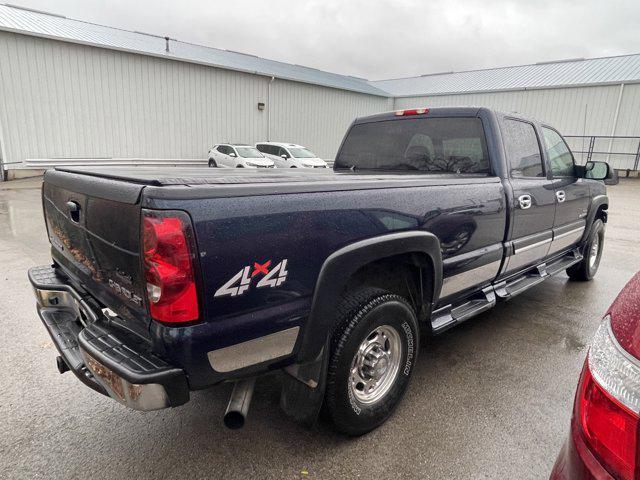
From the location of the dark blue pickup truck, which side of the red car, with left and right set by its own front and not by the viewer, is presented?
left

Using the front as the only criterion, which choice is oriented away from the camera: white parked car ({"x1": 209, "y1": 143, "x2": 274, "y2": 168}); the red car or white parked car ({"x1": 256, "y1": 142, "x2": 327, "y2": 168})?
the red car

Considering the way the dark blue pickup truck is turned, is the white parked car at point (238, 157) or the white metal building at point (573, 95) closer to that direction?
the white metal building

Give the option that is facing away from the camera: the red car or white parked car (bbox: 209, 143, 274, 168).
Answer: the red car

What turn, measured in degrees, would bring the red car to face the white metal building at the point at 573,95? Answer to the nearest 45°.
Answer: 0° — it already faces it

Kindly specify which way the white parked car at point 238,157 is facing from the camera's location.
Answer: facing the viewer and to the right of the viewer

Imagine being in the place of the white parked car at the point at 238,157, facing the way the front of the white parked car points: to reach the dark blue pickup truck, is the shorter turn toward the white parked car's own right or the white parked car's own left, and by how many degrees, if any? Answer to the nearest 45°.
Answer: approximately 45° to the white parked car's own right

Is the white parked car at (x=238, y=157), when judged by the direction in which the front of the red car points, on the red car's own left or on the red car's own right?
on the red car's own left

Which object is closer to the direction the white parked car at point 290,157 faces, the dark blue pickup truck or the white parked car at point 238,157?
the dark blue pickup truck

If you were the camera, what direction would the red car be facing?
facing away from the viewer

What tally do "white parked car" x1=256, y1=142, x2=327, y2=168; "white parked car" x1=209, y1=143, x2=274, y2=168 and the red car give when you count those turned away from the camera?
1

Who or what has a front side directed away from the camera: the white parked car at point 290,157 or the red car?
the red car
